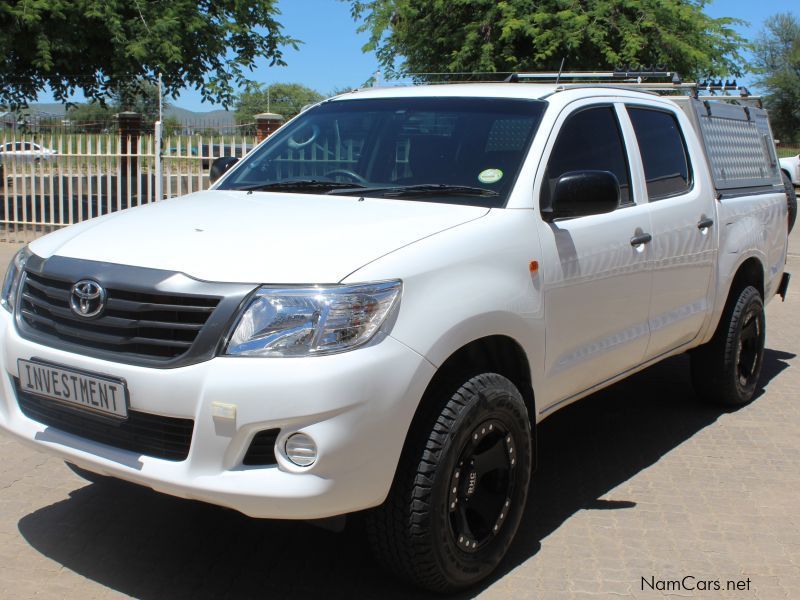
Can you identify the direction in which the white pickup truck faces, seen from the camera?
facing the viewer and to the left of the viewer

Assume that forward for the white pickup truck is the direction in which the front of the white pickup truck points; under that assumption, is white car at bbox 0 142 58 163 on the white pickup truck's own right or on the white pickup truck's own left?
on the white pickup truck's own right

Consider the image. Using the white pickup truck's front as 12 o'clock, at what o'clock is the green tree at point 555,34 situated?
The green tree is roughly at 5 o'clock from the white pickup truck.

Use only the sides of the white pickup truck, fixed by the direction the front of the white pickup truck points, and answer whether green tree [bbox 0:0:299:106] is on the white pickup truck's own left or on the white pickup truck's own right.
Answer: on the white pickup truck's own right
